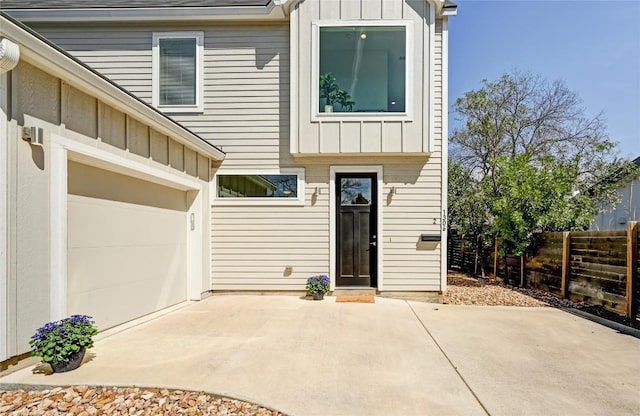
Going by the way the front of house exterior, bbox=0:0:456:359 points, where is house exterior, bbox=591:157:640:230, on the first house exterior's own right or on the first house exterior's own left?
on the first house exterior's own left

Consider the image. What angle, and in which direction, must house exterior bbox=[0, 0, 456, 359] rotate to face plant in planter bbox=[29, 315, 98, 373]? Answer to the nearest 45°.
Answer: approximately 45° to its right

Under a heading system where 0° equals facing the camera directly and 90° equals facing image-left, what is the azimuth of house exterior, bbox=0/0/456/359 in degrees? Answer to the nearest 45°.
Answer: approximately 0°

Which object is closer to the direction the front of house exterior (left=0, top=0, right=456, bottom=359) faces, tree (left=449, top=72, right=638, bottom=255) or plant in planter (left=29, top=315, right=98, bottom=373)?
the plant in planter
